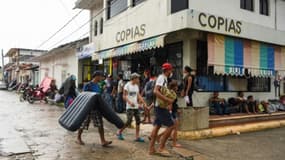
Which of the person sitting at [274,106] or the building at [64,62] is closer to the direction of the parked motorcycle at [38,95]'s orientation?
the person sitting

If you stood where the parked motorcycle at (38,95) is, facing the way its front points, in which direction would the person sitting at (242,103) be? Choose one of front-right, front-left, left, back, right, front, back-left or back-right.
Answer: left

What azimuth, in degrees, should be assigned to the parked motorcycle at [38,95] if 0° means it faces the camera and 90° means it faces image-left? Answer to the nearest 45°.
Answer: approximately 45°

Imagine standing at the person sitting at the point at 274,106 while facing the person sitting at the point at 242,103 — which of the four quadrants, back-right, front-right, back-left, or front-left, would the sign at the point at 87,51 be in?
front-right

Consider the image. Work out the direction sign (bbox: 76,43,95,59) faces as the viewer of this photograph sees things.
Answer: facing the viewer and to the left of the viewer

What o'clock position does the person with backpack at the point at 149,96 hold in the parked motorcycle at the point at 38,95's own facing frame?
The person with backpack is roughly at 10 o'clock from the parked motorcycle.
